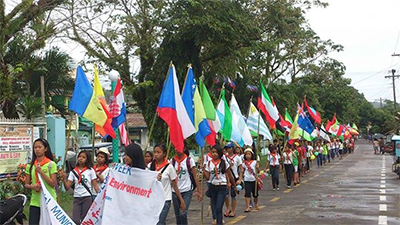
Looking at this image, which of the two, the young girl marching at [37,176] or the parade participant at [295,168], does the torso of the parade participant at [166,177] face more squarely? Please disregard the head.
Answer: the young girl marching

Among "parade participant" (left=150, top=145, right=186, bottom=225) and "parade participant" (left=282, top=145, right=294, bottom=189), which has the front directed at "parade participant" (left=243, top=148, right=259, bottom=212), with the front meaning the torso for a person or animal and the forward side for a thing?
"parade participant" (left=282, top=145, right=294, bottom=189)

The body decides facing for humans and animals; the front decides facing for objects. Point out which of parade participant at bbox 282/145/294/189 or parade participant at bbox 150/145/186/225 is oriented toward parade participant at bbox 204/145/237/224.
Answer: parade participant at bbox 282/145/294/189

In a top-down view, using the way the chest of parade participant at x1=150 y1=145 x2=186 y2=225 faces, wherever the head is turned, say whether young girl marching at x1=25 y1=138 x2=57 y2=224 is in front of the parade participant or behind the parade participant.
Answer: in front

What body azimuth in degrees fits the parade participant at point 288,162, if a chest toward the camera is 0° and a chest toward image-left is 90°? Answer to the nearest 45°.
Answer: approximately 0°

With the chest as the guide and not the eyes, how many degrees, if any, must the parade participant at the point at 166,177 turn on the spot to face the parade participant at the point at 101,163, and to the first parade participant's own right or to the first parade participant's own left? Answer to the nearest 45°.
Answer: approximately 90° to the first parade participant's own right

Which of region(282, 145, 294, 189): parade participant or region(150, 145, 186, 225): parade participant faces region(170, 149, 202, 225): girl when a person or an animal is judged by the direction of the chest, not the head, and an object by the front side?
region(282, 145, 294, 189): parade participant

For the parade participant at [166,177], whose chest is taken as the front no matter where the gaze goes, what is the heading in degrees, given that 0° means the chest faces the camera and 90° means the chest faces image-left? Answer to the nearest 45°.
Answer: approximately 45°

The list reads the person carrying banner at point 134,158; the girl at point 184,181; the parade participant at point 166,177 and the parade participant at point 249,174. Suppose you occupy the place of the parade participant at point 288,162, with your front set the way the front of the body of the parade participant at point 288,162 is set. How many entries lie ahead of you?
4

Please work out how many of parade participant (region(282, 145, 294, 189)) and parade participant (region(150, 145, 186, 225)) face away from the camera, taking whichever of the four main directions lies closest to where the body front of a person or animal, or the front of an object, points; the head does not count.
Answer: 0

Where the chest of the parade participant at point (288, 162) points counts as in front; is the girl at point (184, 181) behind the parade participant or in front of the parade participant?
in front

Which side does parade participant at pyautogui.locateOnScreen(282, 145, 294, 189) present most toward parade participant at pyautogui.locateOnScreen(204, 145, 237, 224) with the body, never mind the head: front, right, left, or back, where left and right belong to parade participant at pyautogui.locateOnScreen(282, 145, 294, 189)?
front
